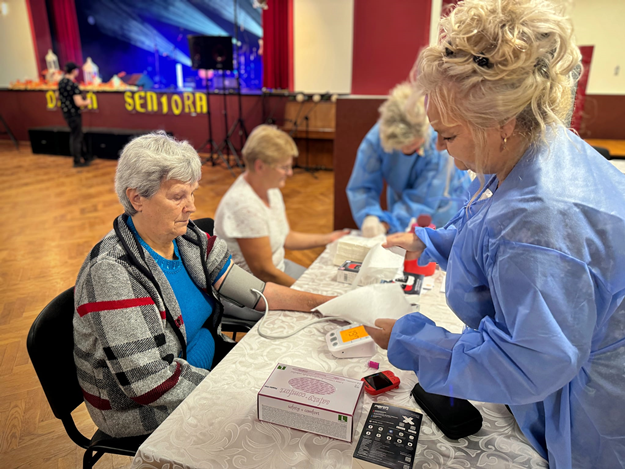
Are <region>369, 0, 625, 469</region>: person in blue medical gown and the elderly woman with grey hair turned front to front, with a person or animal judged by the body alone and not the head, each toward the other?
yes

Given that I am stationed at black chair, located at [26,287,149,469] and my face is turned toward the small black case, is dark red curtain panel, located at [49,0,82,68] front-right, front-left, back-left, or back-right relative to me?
back-left

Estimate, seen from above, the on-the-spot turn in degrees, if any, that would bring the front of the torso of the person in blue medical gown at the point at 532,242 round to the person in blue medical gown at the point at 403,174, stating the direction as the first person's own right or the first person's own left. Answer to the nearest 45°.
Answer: approximately 90° to the first person's own right

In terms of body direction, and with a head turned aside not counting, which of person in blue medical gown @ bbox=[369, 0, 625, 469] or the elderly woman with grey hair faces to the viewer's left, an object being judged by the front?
the person in blue medical gown

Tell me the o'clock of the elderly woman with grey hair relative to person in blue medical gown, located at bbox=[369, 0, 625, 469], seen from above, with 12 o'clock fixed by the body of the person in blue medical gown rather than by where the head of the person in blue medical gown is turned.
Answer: The elderly woman with grey hair is roughly at 12 o'clock from the person in blue medical gown.

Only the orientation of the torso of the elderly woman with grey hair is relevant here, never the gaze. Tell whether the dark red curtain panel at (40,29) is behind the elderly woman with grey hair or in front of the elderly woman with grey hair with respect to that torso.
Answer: behind

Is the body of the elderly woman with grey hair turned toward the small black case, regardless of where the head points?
yes

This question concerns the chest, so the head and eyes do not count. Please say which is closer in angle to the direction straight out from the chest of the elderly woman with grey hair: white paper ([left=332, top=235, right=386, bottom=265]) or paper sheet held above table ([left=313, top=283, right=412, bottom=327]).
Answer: the paper sheet held above table

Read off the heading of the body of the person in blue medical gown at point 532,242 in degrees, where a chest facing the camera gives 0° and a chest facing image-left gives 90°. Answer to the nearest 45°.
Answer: approximately 90°

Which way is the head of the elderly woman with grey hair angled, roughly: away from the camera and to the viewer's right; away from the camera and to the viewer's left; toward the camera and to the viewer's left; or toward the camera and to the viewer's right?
toward the camera and to the viewer's right

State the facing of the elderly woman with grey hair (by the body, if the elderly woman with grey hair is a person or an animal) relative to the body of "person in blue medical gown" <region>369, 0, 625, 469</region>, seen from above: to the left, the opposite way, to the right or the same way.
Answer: the opposite way

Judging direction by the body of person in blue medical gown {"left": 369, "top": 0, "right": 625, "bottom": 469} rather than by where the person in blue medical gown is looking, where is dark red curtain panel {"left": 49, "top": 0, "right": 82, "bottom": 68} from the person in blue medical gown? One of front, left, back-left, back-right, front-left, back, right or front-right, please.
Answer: front-right

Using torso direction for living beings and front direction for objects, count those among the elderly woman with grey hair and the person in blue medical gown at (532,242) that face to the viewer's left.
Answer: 1

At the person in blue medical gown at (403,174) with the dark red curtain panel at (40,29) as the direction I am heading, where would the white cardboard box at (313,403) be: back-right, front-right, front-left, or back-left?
back-left

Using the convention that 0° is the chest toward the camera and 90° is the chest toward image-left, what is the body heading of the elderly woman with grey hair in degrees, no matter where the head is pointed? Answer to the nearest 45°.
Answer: approximately 315°
